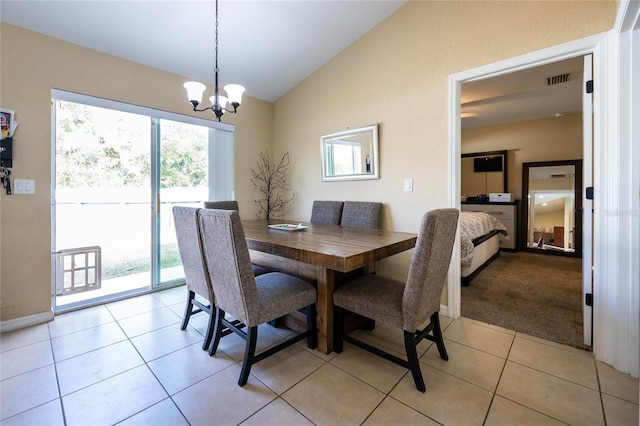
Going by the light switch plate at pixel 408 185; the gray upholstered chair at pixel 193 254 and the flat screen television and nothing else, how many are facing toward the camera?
2

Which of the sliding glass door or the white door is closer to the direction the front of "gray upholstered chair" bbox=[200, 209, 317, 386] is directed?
the white door

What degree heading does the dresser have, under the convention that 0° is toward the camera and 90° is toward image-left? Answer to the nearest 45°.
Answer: approximately 0°

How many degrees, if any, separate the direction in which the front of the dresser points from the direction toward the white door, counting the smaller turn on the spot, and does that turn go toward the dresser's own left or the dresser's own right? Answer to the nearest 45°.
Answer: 0° — it already faces it

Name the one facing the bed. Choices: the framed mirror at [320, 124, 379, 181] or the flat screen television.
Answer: the flat screen television

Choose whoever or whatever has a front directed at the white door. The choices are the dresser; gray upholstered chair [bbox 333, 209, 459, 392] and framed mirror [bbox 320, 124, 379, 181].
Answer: the dresser

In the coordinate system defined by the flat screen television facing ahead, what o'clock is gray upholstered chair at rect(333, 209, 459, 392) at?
The gray upholstered chair is roughly at 12 o'clock from the flat screen television.

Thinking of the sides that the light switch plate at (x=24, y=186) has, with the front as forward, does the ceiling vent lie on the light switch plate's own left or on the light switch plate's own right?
on the light switch plate's own left

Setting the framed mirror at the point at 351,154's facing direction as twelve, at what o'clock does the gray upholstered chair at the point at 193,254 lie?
The gray upholstered chair is roughly at 12 o'clock from the framed mirror.

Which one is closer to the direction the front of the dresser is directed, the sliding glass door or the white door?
the white door

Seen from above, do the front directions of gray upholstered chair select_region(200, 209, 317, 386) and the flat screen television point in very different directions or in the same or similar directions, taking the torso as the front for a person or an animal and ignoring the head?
very different directions

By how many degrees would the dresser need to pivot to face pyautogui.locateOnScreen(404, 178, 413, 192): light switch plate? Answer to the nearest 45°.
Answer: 0° — it already faces it

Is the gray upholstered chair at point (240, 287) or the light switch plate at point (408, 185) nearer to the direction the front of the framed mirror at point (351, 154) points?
the gray upholstered chair

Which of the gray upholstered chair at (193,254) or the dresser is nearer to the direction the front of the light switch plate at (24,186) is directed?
the gray upholstered chair
